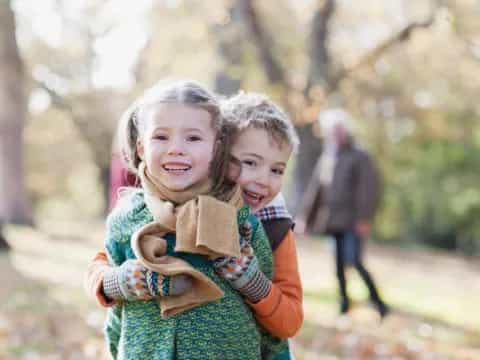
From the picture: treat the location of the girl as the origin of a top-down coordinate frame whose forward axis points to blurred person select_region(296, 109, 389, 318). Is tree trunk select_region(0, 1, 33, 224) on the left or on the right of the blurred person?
left

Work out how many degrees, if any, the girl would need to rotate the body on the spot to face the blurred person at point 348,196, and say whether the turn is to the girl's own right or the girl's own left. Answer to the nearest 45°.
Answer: approximately 180°

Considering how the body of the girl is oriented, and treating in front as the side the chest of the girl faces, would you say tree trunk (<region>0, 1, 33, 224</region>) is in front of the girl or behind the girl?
behind

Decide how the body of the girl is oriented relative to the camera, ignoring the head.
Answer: toward the camera

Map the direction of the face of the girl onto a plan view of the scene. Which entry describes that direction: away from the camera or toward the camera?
toward the camera
